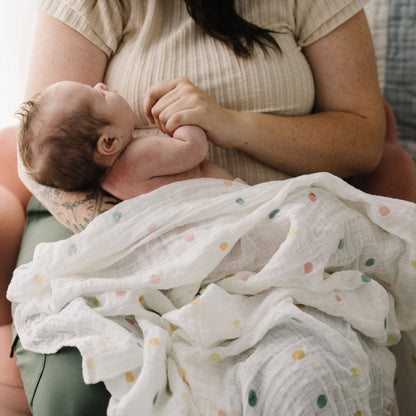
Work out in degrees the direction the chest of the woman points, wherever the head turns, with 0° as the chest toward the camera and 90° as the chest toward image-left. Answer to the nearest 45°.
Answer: approximately 0°
